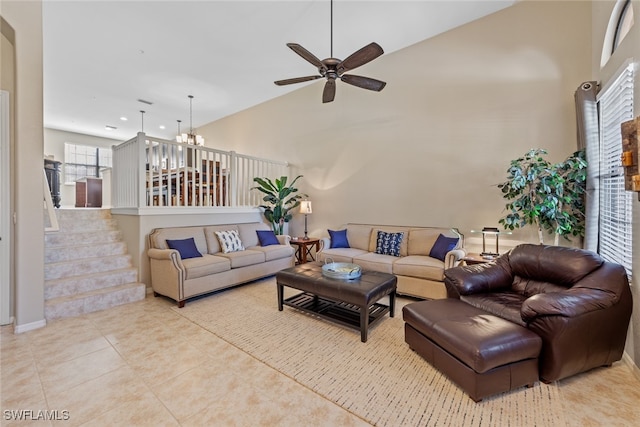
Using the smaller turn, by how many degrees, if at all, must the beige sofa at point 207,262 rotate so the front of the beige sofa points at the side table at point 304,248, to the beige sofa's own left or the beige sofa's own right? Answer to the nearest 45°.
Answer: approximately 90° to the beige sofa's own left

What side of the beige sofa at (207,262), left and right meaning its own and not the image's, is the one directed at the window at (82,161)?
back

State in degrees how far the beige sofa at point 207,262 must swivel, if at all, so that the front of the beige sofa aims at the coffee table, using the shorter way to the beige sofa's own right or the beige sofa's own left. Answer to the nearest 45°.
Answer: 0° — it already faces it
